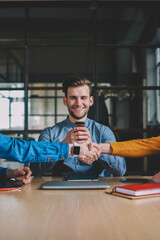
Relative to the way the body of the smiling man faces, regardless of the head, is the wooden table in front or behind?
in front

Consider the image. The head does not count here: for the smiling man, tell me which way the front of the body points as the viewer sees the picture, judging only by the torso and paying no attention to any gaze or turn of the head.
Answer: toward the camera

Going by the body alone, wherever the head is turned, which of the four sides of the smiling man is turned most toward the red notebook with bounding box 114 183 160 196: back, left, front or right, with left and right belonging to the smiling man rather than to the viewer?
front

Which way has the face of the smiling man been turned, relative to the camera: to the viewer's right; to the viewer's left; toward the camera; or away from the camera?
toward the camera

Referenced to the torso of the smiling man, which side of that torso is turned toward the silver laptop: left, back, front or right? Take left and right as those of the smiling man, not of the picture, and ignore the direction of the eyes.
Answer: front
